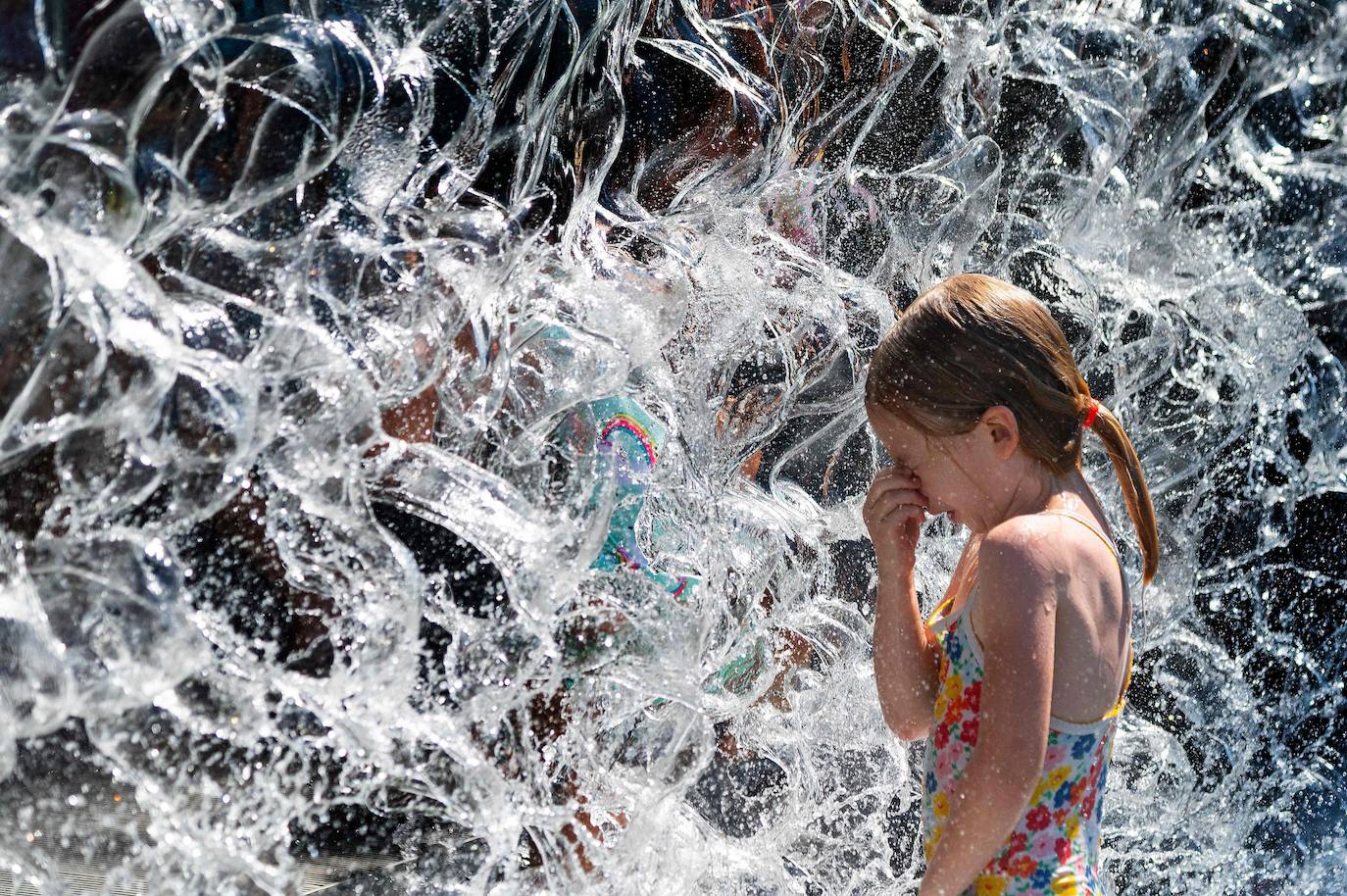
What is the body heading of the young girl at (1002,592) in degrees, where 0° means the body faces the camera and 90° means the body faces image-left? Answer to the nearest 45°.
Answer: approximately 90°

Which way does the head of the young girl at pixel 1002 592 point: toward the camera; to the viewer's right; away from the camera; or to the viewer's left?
to the viewer's left
